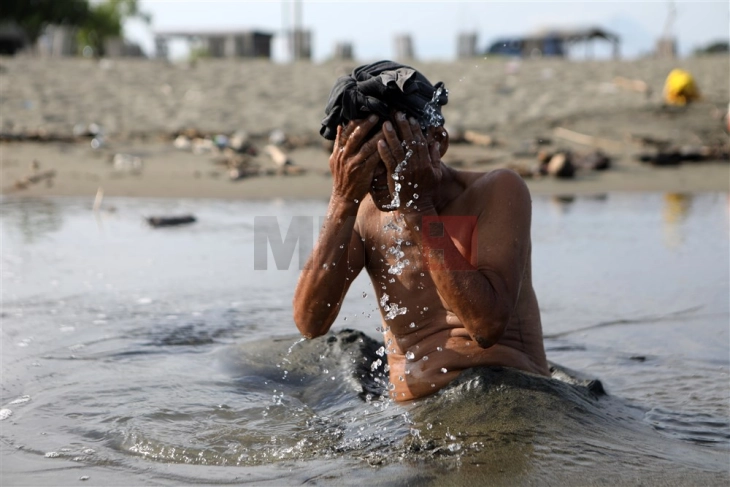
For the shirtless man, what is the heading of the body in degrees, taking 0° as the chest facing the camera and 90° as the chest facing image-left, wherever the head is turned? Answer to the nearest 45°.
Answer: approximately 45°

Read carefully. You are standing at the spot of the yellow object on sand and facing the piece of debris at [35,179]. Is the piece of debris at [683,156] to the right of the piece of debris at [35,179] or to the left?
left

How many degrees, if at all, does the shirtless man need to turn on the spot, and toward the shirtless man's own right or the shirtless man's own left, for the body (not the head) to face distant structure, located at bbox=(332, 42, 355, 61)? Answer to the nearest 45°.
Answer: approximately 135° to the shirtless man's own right

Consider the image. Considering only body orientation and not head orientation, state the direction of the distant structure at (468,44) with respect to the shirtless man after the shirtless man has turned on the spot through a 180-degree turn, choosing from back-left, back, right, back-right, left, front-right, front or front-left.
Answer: front-left

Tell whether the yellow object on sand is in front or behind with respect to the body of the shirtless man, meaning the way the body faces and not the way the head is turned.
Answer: behind

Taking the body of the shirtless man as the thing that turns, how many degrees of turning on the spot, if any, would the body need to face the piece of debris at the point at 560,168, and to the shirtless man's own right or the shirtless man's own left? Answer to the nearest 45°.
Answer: approximately 135° to the shirtless man's own right

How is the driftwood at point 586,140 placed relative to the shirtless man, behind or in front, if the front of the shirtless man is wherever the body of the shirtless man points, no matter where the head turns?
behind

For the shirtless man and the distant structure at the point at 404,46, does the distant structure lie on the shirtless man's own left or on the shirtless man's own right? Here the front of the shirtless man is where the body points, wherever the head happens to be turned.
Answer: on the shirtless man's own right

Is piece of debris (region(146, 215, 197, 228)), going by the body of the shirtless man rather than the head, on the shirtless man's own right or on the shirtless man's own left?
on the shirtless man's own right

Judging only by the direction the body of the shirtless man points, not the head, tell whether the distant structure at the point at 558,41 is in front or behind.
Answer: behind

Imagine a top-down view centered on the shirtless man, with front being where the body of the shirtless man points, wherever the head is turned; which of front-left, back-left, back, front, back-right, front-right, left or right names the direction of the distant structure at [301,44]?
back-right
